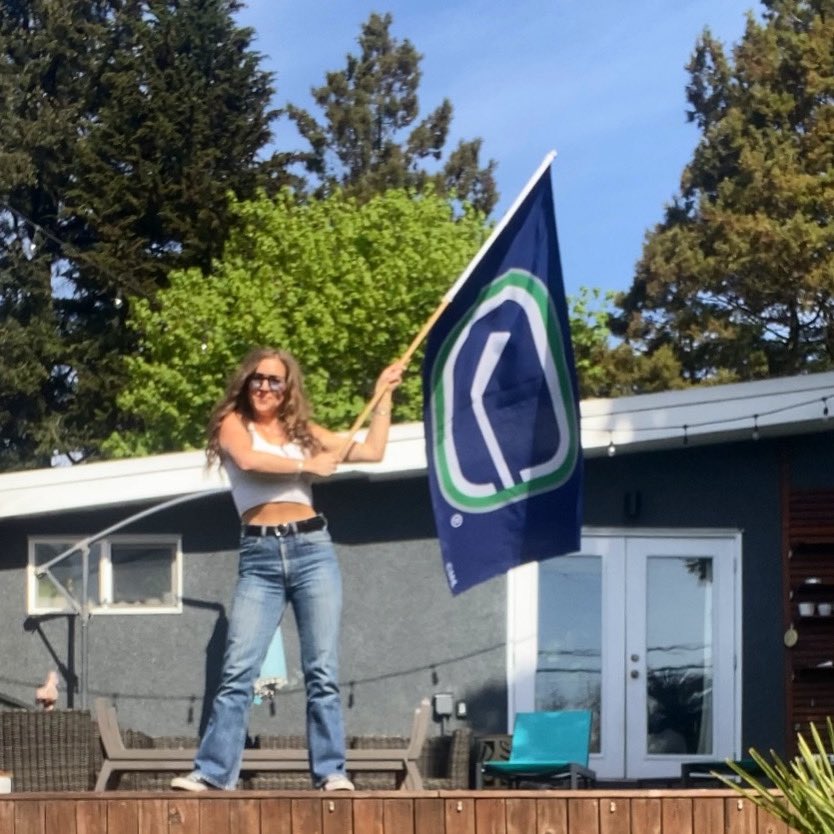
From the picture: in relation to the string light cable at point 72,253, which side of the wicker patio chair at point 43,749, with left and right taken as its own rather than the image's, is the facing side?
front

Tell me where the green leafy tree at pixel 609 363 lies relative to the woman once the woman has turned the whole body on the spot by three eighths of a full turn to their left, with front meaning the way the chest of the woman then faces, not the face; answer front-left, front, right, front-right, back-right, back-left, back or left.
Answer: front-left

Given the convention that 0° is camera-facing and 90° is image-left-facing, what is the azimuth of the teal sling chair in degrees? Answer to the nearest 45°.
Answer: approximately 45°

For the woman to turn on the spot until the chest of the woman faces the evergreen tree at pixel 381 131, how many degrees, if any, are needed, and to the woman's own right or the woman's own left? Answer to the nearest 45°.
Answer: approximately 180°

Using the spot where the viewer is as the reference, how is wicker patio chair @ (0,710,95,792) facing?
facing away from the viewer
